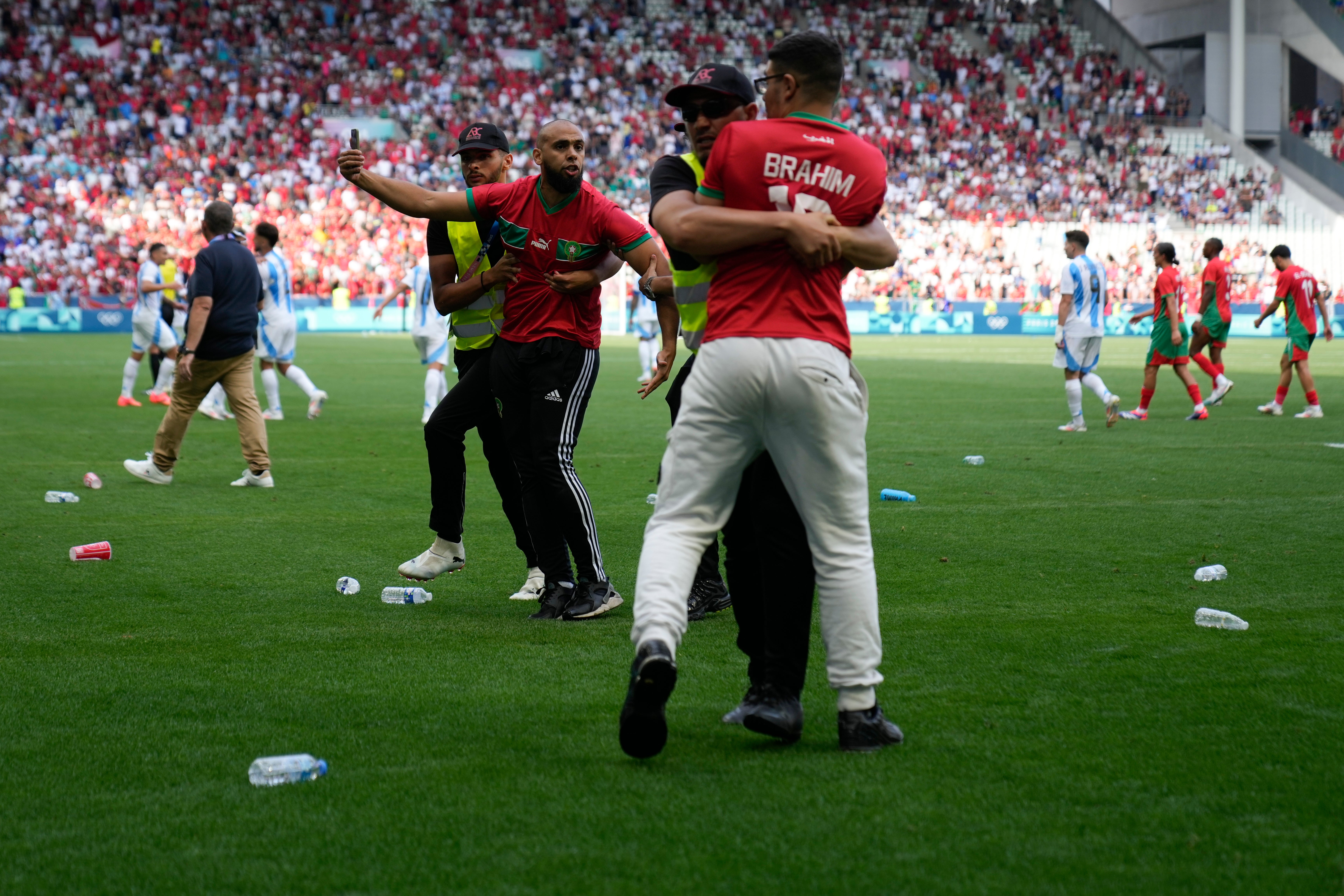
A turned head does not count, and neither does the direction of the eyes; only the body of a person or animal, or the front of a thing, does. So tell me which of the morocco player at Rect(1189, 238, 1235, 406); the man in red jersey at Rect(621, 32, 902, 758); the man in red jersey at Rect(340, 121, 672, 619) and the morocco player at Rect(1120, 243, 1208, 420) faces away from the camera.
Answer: the man in red jersey at Rect(621, 32, 902, 758)

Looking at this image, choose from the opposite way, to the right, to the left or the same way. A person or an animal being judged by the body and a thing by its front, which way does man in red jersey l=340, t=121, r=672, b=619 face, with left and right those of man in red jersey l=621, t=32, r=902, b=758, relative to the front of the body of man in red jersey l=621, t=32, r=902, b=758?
the opposite way

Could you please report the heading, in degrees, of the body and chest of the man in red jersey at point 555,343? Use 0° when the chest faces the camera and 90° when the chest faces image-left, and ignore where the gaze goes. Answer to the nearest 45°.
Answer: approximately 0°

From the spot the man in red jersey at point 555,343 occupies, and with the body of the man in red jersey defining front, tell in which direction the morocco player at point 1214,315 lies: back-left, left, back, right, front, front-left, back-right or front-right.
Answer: back-left

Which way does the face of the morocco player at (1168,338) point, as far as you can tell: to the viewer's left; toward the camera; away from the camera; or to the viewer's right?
to the viewer's left

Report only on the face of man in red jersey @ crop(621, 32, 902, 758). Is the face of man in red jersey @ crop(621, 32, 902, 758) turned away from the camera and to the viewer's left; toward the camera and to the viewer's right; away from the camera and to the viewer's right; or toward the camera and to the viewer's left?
away from the camera and to the viewer's left

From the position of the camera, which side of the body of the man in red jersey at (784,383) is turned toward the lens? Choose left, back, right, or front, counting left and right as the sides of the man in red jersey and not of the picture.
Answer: back

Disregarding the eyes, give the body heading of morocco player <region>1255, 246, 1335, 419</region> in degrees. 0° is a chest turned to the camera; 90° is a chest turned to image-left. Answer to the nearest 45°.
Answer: approximately 135°

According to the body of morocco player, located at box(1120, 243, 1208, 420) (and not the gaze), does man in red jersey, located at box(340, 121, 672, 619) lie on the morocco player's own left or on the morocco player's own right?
on the morocco player's own left

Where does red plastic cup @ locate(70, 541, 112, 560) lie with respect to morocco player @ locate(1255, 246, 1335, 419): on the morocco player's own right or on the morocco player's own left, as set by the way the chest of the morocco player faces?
on the morocco player's own left
